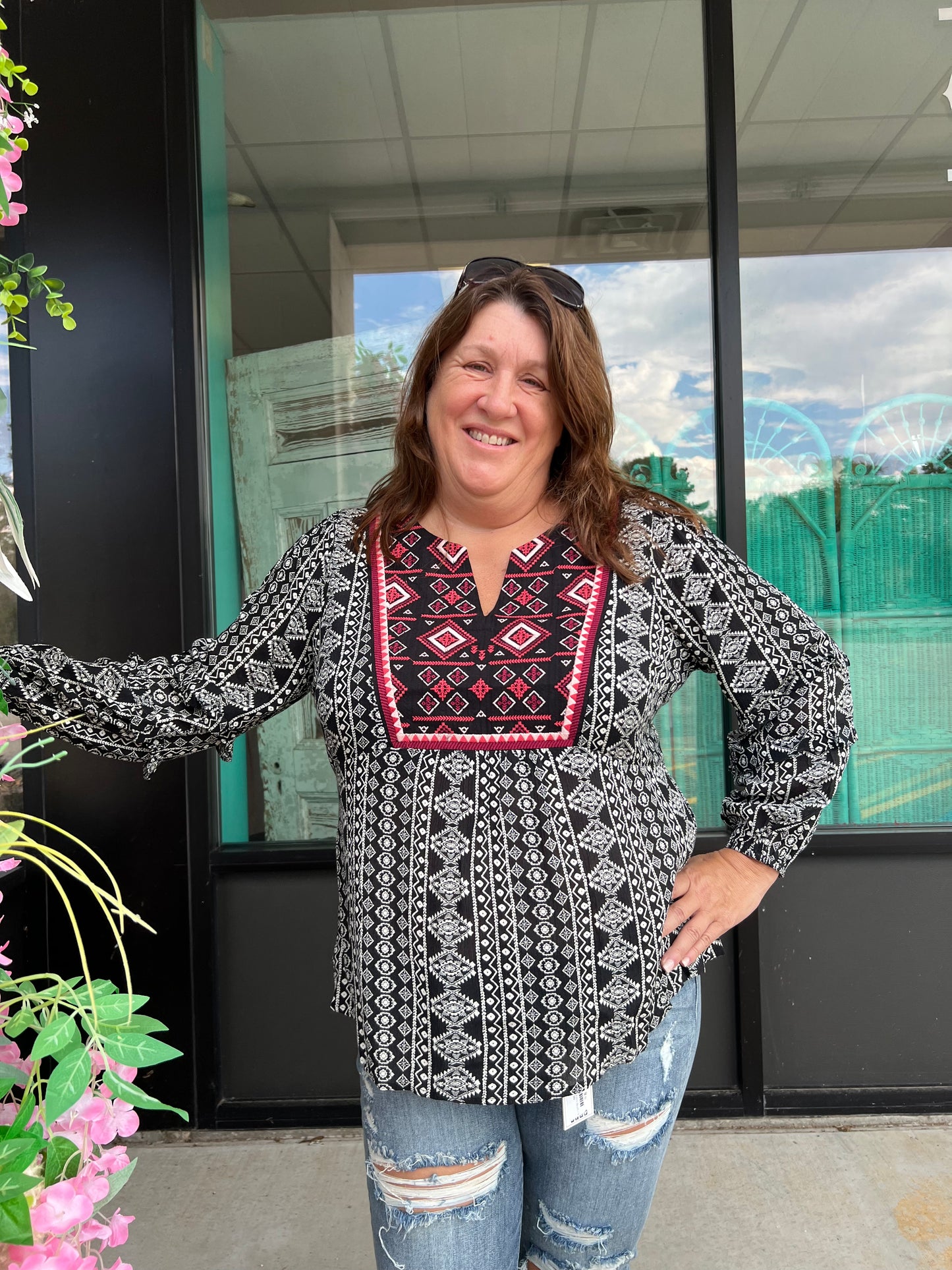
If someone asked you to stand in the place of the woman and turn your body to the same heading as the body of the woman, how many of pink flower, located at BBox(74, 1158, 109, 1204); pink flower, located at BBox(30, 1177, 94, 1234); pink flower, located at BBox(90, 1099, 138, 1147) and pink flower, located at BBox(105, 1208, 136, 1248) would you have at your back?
0

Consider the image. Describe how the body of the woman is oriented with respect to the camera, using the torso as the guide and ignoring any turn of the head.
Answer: toward the camera

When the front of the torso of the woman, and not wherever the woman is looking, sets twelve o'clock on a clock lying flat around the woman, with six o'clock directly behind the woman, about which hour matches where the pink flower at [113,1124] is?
The pink flower is roughly at 1 o'clock from the woman.

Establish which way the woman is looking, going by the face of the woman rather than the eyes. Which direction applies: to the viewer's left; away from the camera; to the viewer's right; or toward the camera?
toward the camera

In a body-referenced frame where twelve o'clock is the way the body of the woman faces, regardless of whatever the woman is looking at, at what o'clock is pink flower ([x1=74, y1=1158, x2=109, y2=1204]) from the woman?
The pink flower is roughly at 1 o'clock from the woman.

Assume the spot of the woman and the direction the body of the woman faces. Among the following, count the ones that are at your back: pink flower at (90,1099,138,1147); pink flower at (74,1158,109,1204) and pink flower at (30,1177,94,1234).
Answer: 0

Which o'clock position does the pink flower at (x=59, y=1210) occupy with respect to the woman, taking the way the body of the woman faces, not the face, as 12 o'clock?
The pink flower is roughly at 1 o'clock from the woman.
